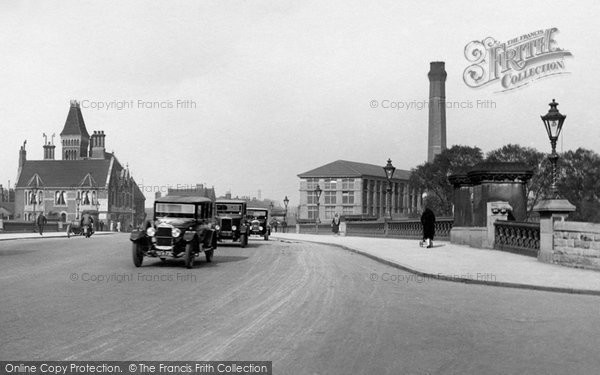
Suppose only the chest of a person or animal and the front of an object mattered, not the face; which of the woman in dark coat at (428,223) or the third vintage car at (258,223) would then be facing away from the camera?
the woman in dark coat

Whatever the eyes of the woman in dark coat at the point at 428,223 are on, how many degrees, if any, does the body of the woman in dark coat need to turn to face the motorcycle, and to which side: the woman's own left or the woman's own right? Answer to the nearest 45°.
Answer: approximately 45° to the woman's own left

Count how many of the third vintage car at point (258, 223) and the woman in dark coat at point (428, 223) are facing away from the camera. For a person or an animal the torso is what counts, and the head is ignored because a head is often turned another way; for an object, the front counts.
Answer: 1

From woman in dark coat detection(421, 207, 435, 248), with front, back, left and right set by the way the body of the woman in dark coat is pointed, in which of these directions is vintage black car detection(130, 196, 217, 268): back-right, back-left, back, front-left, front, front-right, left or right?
back-left

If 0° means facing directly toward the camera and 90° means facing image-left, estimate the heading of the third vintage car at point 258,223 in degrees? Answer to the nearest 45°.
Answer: approximately 45°

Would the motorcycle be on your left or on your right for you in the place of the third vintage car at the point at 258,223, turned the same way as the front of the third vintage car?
on your right

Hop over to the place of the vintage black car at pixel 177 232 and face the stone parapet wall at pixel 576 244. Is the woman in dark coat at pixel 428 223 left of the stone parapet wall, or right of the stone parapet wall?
left

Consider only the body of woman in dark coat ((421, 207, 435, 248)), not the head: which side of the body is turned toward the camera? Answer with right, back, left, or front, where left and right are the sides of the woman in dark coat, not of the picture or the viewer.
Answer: back

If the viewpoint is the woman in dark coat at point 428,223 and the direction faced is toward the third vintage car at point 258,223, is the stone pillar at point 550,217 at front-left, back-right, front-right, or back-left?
back-left

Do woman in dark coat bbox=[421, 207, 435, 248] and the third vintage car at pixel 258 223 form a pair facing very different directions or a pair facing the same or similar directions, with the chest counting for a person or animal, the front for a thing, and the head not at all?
very different directions

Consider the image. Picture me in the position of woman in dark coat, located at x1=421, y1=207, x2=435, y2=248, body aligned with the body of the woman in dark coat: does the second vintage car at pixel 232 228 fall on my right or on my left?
on my left

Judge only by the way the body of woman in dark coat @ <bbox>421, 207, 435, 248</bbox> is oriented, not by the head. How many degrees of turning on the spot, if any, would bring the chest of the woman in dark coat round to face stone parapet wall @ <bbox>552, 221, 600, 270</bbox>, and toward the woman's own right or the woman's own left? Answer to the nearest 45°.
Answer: approximately 135° to the woman's own right

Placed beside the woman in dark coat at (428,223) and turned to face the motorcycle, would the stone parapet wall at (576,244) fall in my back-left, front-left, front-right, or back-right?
back-left
